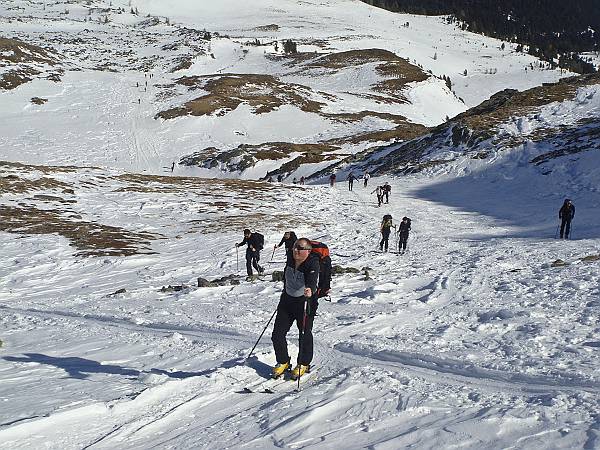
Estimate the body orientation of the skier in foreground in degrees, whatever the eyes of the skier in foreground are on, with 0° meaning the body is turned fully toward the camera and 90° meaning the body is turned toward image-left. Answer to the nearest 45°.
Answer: approximately 45°

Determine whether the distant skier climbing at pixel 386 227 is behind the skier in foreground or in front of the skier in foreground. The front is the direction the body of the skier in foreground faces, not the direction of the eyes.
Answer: behind

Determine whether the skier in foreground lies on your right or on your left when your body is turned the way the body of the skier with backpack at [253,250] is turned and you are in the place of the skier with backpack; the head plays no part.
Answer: on your left

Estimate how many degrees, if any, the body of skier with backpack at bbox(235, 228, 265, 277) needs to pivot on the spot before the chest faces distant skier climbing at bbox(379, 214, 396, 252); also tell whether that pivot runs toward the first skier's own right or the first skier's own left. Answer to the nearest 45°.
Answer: approximately 180°

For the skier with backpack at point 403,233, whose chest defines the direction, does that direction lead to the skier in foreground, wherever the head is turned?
yes
